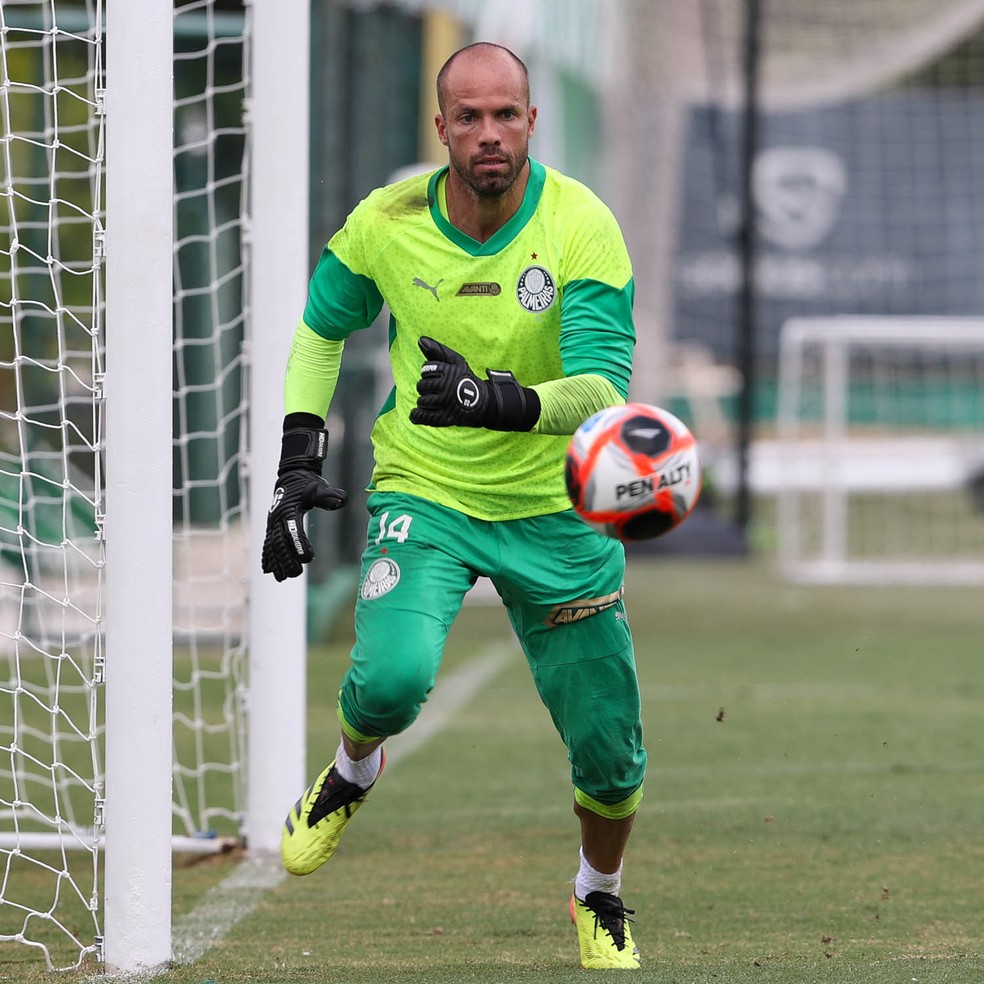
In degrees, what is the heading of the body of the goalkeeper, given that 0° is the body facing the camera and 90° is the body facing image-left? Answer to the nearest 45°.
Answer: approximately 0°

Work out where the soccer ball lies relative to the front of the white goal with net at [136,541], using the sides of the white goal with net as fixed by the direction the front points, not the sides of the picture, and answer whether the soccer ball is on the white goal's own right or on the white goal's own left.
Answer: on the white goal's own right

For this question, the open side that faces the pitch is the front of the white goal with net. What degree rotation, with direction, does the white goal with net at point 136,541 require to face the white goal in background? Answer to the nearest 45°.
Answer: approximately 45° to its left

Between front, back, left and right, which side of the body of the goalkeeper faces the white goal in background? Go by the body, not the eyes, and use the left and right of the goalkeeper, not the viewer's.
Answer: back

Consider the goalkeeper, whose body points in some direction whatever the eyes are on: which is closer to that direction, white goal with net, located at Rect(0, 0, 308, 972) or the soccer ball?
the soccer ball

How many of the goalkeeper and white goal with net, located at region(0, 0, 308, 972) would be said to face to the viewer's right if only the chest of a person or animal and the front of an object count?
1

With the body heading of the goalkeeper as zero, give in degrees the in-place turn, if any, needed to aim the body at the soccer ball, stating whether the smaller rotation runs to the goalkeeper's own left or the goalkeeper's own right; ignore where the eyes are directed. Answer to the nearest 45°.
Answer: approximately 45° to the goalkeeper's own left

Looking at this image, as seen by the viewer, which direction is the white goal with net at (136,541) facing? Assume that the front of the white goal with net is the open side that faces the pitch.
to the viewer's right
